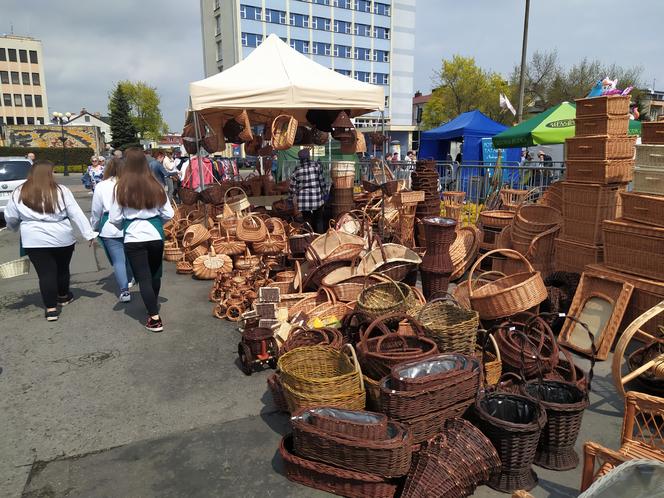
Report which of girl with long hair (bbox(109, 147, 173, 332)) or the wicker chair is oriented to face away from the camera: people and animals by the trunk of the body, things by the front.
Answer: the girl with long hair

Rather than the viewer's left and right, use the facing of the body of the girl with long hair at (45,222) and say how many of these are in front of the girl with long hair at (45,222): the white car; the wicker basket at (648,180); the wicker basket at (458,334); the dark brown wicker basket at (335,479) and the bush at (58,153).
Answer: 2

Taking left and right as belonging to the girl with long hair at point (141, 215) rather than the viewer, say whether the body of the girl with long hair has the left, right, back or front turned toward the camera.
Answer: back

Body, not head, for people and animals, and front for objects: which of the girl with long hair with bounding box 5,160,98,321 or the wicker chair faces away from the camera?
the girl with long hair

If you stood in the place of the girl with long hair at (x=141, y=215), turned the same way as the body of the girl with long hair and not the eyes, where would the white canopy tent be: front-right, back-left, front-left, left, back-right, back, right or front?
front-right

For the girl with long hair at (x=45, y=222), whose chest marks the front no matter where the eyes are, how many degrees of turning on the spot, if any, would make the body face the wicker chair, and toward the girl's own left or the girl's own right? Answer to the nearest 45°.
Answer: approximately 135° to the girl's own right

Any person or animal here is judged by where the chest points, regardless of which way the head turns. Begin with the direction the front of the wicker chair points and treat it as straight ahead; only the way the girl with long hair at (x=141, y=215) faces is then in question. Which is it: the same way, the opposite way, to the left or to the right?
to the right

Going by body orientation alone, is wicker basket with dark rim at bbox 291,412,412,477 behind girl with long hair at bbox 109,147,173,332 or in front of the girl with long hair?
behind

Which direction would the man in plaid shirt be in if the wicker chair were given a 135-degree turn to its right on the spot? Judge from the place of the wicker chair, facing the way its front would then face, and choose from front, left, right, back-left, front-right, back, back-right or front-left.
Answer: front-left

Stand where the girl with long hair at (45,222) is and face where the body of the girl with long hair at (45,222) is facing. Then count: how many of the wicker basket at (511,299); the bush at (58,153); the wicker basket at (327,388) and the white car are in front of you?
2

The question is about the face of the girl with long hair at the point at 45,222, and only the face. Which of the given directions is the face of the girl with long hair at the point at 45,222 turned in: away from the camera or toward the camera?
away from the camera

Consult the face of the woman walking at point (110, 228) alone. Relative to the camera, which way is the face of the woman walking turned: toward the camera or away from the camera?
away from the camera

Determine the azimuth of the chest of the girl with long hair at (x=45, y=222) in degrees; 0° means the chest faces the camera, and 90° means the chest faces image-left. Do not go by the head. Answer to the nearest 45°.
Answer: approximately 180°
